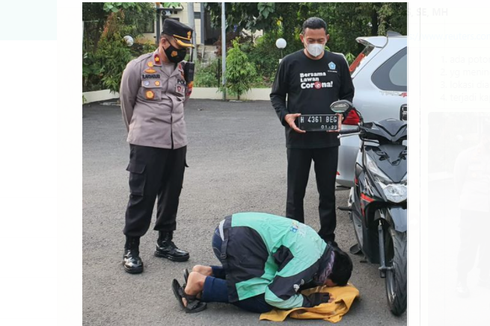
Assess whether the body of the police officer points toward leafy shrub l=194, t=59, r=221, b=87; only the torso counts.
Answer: no

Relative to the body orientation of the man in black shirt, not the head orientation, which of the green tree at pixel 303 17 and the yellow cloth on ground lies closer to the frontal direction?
the yellow cloth on ground

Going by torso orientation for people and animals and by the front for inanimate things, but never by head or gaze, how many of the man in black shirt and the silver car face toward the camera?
1

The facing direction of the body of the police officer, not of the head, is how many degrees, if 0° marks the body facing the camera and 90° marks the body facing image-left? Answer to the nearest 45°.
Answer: approximately 315°

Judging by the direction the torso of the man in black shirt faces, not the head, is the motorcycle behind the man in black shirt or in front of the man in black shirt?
in front

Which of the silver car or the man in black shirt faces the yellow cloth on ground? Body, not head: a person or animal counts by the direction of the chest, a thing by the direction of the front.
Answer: the man in black shirt

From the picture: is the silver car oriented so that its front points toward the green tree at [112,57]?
no

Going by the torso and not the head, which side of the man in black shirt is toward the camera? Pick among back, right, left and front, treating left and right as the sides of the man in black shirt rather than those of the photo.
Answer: front

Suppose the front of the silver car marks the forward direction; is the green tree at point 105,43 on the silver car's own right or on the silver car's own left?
on the silver car's own left

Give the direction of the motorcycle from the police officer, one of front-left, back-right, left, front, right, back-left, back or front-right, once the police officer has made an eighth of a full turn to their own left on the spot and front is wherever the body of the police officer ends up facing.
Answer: front-right

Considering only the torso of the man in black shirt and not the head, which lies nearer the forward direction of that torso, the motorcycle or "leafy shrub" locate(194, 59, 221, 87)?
the motorcycle

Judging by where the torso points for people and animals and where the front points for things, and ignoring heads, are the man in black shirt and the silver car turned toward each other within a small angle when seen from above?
no

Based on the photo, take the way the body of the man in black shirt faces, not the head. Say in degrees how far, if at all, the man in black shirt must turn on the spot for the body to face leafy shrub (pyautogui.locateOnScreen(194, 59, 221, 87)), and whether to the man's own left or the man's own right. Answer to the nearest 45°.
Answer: approximately 180°

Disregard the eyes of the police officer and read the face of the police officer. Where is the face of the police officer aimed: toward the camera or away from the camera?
toward the camera

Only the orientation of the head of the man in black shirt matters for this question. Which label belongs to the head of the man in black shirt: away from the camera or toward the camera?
toward the camera
